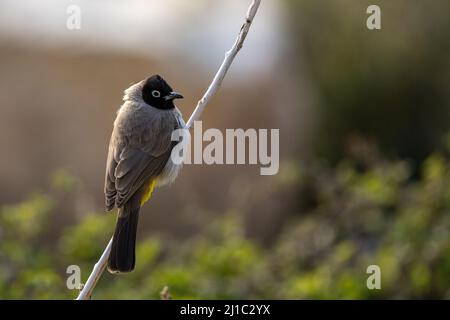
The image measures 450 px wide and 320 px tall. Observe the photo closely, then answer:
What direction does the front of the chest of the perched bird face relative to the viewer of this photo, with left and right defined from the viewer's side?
facing away from the viewer and to the right of the viewer
